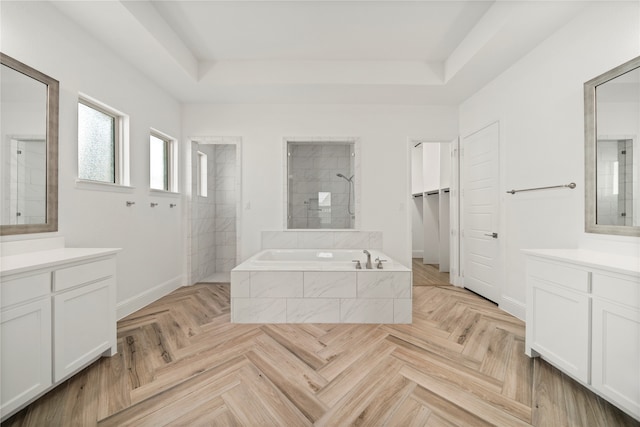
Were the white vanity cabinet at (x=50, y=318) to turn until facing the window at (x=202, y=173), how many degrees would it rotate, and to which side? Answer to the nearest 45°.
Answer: approximately 90° to its left

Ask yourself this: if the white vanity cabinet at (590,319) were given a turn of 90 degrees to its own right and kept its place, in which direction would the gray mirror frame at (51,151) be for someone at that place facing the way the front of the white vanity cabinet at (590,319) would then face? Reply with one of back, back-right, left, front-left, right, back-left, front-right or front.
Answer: left

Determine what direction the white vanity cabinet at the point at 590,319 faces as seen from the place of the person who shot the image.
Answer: facing the viewer and to the left of the viewer

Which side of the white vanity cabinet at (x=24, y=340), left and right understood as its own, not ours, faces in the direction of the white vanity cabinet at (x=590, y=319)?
front

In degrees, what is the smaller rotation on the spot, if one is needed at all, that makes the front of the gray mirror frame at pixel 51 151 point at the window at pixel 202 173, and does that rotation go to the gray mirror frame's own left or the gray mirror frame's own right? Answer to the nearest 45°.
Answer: approximately 90° to the gray mirror frame's own left

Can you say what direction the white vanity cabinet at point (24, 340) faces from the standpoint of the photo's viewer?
facing the viewer and to the right of the viewer

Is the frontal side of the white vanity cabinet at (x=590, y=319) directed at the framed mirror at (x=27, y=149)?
yes

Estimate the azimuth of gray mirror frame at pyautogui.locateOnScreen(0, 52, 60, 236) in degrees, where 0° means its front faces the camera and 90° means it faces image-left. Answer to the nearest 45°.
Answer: approximately 315°

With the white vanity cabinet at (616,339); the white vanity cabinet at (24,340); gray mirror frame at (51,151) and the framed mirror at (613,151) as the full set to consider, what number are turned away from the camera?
0

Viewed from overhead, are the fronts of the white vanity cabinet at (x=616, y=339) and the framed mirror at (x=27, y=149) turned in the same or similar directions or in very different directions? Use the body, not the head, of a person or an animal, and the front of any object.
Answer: very different directions

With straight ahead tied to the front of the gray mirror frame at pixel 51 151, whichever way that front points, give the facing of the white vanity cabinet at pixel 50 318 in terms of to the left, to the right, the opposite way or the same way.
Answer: the same way

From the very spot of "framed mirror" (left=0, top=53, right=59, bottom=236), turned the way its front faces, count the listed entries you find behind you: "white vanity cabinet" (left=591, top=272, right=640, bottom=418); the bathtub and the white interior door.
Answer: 0

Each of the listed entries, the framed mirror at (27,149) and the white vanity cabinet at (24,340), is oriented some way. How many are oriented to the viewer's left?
0

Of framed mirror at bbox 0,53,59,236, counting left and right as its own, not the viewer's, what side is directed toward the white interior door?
front

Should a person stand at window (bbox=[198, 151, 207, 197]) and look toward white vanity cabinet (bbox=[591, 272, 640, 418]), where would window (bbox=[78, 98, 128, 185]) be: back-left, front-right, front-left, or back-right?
front-right
